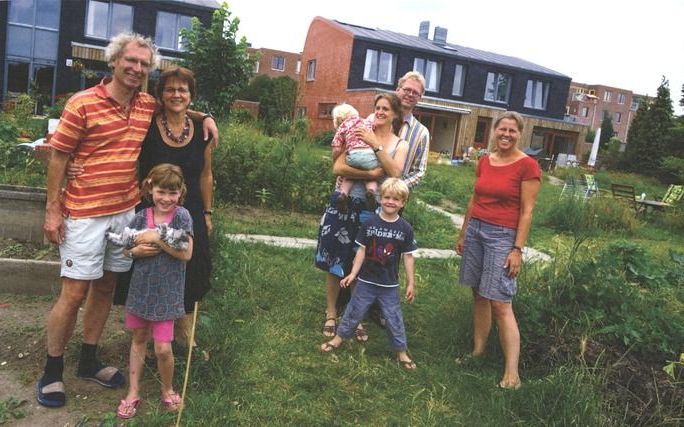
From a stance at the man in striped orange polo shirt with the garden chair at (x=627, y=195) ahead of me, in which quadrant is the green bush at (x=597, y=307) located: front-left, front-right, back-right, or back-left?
front-right

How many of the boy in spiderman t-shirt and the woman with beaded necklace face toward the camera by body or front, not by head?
2

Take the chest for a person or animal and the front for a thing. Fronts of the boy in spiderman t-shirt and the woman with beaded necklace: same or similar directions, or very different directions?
same or similar directions

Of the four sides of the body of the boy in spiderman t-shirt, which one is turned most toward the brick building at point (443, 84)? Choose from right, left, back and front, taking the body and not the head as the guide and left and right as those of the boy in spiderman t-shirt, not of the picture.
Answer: back

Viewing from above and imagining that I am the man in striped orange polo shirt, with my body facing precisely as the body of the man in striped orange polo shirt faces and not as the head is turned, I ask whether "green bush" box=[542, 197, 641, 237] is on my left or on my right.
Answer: on my left

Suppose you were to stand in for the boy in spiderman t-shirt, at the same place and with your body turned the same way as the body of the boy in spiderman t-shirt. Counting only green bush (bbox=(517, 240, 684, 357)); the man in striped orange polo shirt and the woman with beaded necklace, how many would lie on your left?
1

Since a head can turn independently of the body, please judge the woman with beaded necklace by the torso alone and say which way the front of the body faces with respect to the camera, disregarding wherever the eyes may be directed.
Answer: toward the camera

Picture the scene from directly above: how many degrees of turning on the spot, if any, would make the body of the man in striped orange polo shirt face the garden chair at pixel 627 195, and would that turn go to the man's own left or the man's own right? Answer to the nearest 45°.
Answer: approximately 90° to the man's own left

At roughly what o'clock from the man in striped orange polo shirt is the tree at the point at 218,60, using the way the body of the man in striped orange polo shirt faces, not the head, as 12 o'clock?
The tree is roughly at 8 o'clock from the man in striped orange polo shirt.

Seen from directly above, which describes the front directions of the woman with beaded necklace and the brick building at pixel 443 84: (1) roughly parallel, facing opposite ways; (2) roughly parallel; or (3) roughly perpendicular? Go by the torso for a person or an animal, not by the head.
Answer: roughly parallel

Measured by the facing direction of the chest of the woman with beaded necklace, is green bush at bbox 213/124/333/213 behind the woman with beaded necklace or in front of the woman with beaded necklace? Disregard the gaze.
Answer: behind

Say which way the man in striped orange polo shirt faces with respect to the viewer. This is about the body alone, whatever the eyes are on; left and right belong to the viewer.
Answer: facing the viewer and to the right of the viewer
